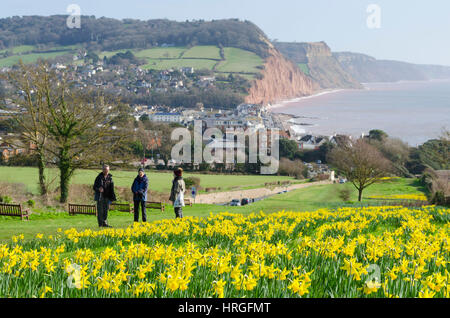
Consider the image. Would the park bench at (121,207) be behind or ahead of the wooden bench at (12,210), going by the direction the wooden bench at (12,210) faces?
ahead

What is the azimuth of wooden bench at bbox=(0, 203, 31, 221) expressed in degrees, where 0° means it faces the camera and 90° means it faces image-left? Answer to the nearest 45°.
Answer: approximately 225°

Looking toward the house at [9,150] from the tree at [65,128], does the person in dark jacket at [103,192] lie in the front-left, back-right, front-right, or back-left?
back-left

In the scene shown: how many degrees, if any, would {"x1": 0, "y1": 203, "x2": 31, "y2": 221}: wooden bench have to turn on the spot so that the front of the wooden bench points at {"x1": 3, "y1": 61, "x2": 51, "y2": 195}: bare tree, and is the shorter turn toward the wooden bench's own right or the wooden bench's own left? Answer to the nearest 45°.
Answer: approximately 45° to the wooden bench's own left

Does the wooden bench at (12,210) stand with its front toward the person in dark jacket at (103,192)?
no
